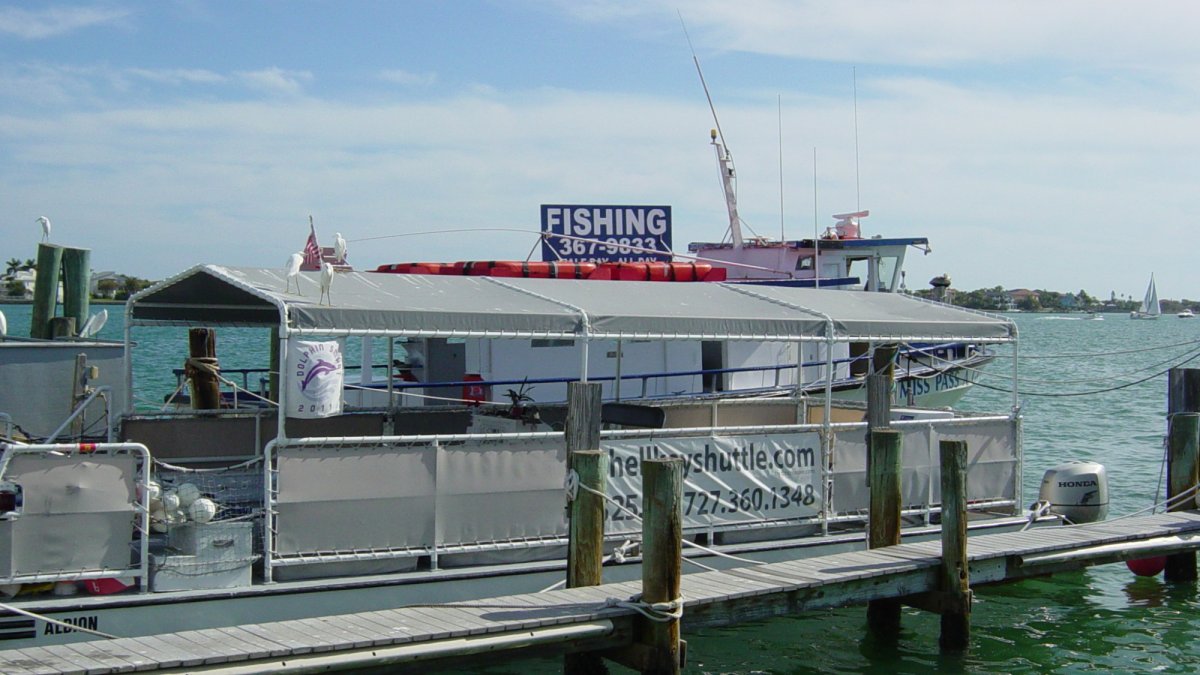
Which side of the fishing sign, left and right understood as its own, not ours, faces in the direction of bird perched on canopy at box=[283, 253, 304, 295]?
front

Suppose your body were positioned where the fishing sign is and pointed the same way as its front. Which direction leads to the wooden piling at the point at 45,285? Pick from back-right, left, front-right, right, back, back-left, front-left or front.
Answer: front-right

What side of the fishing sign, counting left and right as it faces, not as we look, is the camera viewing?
front

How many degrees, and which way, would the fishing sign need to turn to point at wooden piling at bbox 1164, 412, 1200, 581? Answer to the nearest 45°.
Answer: approximately 45° to its left

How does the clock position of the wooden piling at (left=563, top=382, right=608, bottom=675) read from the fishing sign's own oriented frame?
The wooden piling is roughly at 12 o'clock from the fishing sign.

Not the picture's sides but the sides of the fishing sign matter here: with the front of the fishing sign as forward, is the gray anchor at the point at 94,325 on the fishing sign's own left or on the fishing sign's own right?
on the fishing sign's own right

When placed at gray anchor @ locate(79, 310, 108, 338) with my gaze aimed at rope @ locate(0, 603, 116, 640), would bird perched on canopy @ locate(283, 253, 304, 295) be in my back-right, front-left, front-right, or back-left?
front-left

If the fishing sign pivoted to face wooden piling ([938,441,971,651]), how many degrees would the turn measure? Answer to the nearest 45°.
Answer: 0° — it already faces it

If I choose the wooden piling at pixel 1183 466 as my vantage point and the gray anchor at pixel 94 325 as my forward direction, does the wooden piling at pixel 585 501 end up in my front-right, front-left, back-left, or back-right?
front-left

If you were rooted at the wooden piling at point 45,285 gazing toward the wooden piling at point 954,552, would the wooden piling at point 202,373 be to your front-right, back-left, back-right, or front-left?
front-right

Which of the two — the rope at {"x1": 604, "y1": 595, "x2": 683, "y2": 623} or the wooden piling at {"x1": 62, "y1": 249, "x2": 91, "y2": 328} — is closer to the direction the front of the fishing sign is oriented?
the rope

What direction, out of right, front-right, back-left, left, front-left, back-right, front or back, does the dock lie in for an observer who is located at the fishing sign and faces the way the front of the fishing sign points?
front

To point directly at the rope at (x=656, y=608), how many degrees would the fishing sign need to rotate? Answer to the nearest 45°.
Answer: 0° — it already faces it
